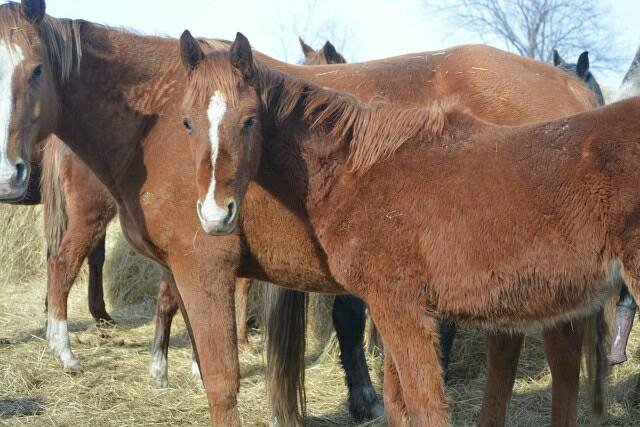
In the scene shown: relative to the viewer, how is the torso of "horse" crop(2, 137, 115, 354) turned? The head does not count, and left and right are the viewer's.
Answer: facing away from the viewer and to the right of the viewer

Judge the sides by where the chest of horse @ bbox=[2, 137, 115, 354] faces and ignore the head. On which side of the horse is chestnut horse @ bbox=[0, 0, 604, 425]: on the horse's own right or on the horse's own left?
on the horse's own right

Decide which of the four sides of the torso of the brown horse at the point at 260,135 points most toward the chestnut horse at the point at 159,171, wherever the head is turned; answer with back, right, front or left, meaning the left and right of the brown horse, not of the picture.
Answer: right

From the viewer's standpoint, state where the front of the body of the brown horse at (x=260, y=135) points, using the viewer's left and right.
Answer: facing the viewer and to the left of the viewer

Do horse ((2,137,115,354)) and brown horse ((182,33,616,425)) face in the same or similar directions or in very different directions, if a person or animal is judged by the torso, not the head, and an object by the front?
very different directions
